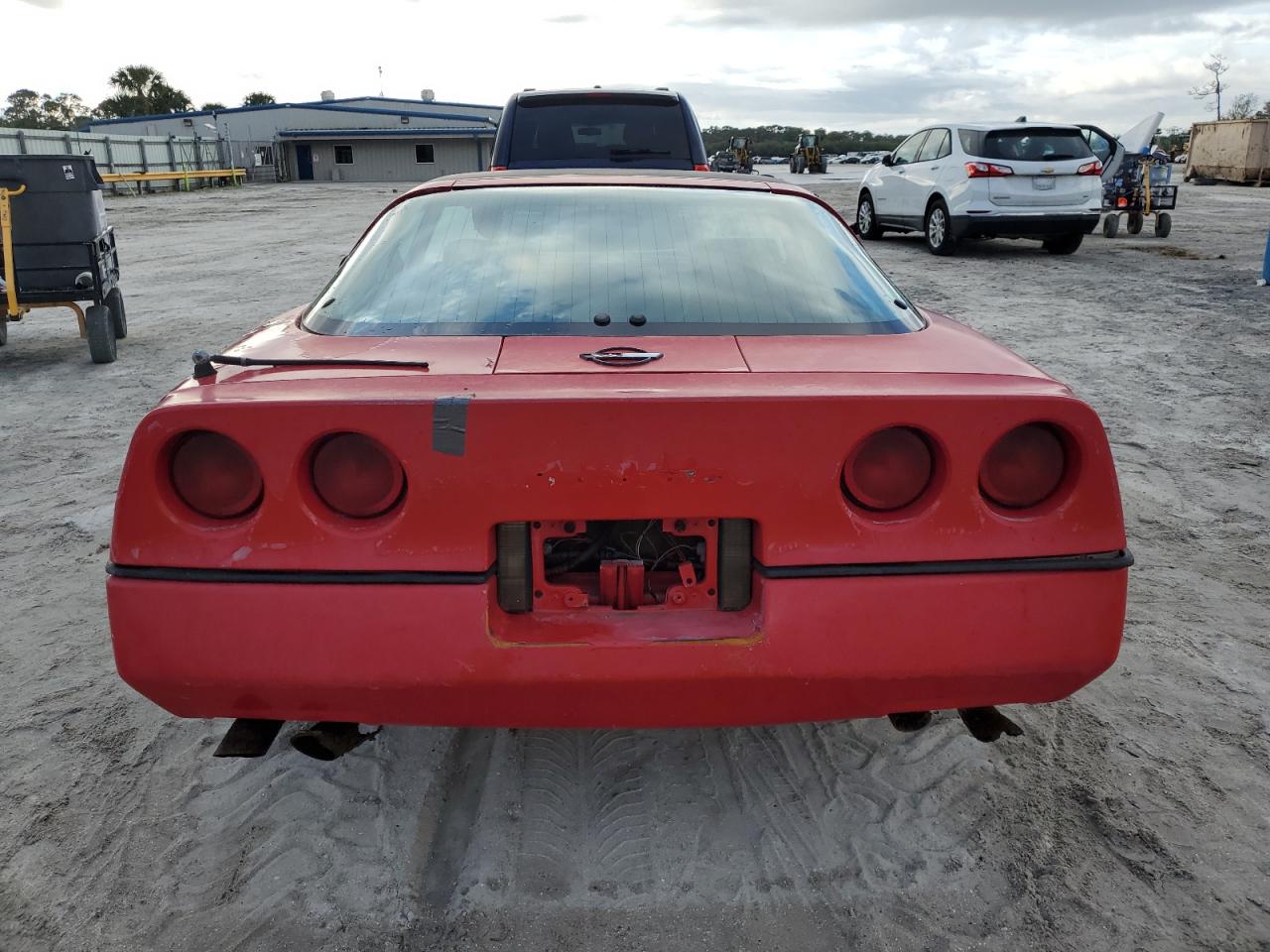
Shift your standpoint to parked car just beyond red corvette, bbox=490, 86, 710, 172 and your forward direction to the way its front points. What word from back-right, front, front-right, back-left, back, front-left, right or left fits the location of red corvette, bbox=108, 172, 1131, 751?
back

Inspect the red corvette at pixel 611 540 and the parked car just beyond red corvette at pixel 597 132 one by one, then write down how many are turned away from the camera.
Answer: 2

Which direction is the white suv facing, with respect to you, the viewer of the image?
facing away from the viewer and to the left of the viewer

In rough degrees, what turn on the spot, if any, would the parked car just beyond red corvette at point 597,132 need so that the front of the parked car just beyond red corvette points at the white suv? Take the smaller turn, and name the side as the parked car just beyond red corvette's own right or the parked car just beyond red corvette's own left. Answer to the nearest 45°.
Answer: approximately 45° to the parked car just beyond red corvette's own right

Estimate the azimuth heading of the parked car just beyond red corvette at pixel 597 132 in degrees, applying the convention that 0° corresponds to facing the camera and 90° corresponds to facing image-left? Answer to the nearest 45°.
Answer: approximately 180°

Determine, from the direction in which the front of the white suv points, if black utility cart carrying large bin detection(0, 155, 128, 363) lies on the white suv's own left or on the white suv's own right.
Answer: on the white suv's own left

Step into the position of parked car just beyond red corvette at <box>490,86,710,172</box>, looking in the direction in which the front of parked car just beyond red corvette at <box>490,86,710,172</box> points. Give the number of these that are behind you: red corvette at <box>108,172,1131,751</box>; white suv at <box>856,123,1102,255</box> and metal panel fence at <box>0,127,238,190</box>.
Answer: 1

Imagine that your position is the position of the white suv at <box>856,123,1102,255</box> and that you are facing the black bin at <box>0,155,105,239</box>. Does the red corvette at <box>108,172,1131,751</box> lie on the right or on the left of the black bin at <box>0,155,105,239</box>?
left

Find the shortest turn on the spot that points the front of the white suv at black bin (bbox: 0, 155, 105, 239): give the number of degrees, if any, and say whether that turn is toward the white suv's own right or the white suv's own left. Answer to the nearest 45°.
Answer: approximately 90° to the white suv's own left

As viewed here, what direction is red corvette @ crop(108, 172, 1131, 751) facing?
away from the camera

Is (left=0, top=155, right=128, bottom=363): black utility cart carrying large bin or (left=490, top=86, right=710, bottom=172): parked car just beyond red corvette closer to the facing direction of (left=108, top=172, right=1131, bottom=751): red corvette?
the parked car just beyond red corvette

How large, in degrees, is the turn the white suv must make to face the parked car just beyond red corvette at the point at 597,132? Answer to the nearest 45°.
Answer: approximately 90° to its left

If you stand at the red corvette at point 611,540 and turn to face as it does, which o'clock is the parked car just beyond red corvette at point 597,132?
The parked car just beyond red corvette is roughly at 12 o'clock from the red corvette.

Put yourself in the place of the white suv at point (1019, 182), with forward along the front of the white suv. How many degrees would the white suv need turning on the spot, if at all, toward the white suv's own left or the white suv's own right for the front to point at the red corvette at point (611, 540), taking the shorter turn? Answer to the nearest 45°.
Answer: approximately 135° to the white suv's own left
